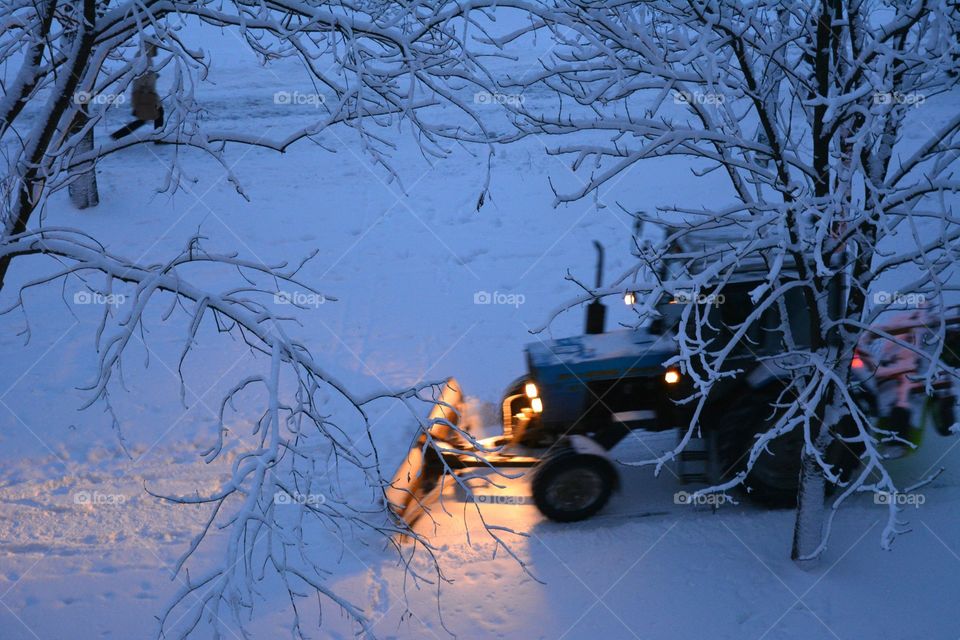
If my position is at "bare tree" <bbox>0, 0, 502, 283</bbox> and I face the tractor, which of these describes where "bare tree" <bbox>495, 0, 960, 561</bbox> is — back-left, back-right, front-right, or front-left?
front-right

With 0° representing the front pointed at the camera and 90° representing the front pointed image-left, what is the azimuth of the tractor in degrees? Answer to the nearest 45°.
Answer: approximately 90°
